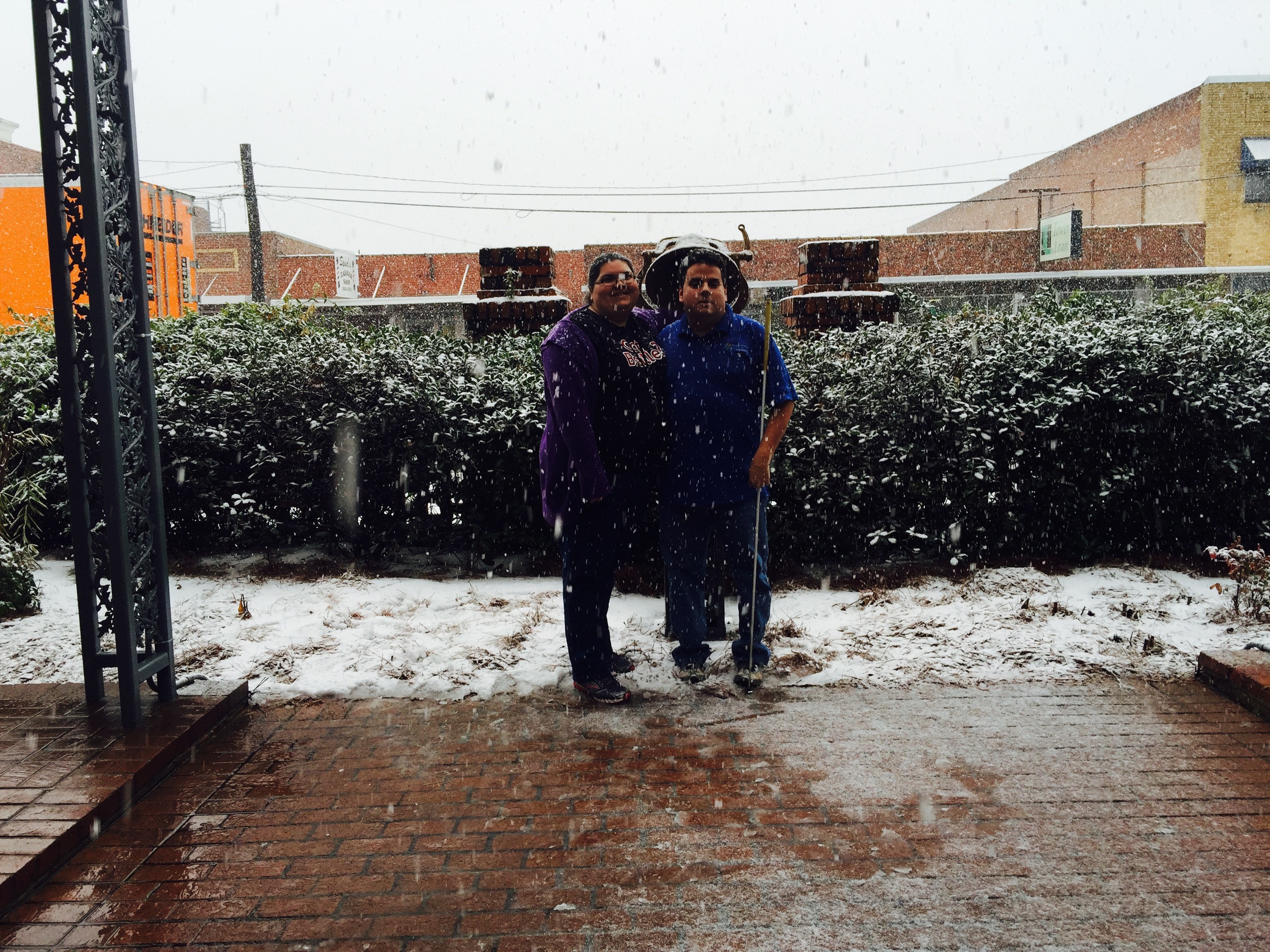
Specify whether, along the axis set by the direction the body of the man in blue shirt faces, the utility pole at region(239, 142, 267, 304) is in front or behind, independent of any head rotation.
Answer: behind

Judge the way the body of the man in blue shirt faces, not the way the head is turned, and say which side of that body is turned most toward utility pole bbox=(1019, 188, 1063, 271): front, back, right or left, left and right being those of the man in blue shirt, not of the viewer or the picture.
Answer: back

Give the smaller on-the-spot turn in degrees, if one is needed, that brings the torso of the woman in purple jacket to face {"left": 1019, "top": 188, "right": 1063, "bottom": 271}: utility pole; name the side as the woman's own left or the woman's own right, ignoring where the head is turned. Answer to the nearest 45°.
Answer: approximately 90° to the woman's own left

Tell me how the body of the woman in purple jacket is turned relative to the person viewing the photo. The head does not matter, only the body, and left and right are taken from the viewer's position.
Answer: facing the viewer and to the right of the viewer

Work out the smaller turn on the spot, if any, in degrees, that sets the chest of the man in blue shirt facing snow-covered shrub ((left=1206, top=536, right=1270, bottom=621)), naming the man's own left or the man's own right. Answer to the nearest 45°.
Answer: approximately 90° to the man's own left

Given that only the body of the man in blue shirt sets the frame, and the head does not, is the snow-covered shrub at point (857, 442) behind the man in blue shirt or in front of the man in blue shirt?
behind

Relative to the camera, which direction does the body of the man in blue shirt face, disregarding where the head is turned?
toward the camera

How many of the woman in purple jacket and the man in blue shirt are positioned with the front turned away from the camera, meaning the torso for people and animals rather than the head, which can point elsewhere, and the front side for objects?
0
